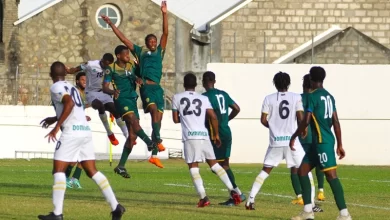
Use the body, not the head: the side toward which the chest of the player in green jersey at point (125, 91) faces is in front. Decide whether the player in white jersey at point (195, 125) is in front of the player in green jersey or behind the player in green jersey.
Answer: in front

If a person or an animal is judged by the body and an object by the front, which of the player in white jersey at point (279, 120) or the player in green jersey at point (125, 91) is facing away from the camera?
the player in white jersey

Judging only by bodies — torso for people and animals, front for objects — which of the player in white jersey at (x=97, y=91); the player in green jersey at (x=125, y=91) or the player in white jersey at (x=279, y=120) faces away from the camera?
the player in white jersey at (x=279, y=120)

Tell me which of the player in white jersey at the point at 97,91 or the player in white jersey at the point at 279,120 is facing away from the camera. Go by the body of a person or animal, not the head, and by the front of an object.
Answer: the player in white jersey at the point at 279,120

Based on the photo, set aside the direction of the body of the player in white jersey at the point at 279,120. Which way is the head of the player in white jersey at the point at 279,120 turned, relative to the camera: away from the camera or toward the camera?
away from the camera

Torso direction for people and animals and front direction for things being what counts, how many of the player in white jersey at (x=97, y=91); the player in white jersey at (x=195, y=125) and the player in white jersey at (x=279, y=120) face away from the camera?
2

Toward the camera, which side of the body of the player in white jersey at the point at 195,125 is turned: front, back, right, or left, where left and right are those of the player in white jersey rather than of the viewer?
back

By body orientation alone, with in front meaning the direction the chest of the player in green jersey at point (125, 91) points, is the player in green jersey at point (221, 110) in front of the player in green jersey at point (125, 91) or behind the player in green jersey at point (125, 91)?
in front

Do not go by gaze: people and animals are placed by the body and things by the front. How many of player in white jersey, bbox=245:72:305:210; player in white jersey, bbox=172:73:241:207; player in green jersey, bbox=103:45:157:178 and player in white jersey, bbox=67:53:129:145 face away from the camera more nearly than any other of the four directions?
2

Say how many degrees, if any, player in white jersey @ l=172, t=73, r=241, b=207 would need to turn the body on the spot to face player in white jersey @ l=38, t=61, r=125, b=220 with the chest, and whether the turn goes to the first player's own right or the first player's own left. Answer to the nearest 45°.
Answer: approximately 135° to the first player's own left
